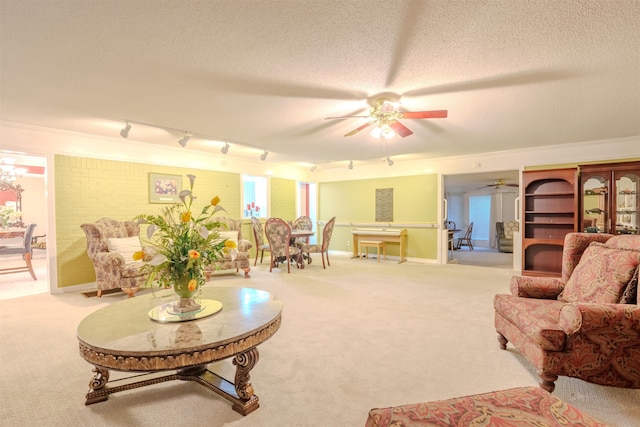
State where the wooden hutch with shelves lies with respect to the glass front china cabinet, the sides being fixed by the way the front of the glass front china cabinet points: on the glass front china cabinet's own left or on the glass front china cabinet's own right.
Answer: on the glass front china cabinet's own right

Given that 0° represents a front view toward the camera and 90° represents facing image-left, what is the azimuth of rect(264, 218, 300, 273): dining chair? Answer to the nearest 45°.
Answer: approximately 225°

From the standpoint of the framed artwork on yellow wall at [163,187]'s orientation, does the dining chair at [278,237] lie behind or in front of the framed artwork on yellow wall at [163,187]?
in front

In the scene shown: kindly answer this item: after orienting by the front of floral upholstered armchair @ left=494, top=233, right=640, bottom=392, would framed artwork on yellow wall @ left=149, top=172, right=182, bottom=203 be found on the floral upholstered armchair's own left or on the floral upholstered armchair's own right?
on the floral upholstered armchair's own right

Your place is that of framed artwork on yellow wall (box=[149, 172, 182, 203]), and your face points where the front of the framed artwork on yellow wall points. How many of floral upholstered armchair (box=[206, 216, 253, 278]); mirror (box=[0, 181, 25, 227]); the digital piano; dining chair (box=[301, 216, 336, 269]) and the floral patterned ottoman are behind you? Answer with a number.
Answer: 1

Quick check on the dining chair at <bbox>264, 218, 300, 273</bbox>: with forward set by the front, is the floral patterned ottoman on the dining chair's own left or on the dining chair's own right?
on the dining chair's own right

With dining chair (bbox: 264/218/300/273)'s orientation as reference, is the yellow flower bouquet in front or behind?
behind

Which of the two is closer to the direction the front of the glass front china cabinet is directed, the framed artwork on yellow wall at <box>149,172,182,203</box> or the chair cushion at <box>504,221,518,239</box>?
the framed artwork on yellow wall

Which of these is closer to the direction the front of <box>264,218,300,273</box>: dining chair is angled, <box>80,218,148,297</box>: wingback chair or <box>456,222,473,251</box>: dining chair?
the dining chair

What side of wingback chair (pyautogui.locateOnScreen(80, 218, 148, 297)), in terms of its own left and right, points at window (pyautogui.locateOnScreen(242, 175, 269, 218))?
left

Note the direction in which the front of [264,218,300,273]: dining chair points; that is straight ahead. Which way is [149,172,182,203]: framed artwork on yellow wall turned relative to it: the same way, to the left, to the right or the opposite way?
to the right

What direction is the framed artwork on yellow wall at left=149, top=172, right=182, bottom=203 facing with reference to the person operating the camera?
facing the viewer and to the right of the viewer

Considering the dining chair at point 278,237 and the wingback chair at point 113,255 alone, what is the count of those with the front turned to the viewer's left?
0

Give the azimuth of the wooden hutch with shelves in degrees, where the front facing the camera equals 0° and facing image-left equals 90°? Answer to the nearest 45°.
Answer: approximately 45°

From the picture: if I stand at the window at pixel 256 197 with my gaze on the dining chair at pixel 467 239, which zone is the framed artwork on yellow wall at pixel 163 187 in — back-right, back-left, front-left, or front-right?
back-right
